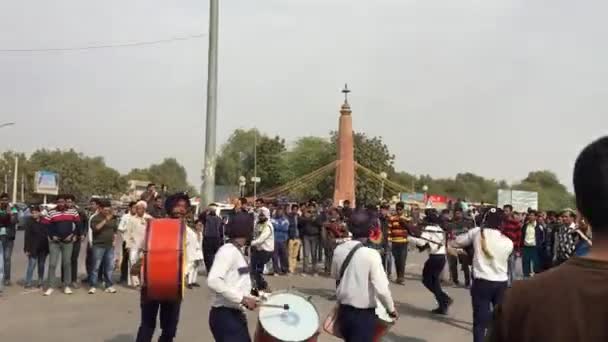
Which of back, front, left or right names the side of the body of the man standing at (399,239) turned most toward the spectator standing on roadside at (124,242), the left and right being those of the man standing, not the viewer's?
right

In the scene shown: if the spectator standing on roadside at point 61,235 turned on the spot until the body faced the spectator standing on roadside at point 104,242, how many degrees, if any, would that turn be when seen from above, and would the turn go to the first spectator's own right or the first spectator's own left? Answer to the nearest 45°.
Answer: approximately 90° to the first spectator's own left

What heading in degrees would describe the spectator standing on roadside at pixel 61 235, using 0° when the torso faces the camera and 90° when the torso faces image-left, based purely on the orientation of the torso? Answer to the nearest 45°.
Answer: approximately 0°

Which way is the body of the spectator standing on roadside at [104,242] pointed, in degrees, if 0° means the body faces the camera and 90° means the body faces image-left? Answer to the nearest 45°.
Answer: approximately 0°

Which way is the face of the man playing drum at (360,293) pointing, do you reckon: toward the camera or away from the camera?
away from the camera

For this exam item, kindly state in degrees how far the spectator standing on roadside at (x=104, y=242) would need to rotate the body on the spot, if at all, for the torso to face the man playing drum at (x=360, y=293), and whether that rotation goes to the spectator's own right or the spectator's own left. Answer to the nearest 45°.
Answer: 0° — they already face them

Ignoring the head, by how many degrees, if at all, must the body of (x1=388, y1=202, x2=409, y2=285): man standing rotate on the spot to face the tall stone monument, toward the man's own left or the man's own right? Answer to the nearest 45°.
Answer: approximately 180°

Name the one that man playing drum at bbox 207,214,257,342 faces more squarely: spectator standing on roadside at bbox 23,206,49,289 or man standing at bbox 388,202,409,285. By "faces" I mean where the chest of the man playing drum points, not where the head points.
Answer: the man standing
